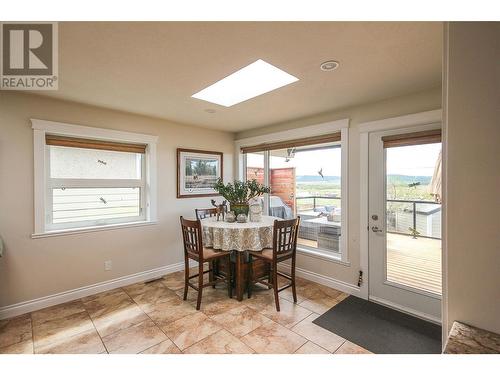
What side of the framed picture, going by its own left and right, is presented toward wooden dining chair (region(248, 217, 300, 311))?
front

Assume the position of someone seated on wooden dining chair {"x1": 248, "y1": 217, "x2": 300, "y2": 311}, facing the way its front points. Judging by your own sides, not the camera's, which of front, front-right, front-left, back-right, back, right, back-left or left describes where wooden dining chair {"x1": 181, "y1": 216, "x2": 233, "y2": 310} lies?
front-left

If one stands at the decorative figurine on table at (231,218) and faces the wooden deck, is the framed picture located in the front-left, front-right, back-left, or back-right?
back-left

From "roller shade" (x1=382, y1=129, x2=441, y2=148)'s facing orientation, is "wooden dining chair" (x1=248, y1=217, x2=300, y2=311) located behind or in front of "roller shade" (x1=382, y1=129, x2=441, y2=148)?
in front

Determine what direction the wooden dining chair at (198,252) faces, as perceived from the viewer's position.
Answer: facing away from the viewer and to the right of the viewer

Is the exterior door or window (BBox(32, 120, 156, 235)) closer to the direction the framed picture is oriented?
the exterior door

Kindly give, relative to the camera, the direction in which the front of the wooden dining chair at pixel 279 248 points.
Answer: facing away from the viewer and to the left of the viewer

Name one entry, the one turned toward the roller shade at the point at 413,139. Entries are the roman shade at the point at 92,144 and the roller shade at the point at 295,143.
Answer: the roman shade at the point at 92,144

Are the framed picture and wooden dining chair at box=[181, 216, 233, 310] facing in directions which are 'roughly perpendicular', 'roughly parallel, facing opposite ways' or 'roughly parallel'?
roughly perpendicular

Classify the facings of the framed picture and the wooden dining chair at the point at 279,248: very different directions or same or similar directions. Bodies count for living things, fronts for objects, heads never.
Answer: very different directions

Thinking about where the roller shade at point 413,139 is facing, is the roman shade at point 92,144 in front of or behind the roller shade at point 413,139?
in front

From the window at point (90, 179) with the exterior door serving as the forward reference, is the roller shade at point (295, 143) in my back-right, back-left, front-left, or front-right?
front-left

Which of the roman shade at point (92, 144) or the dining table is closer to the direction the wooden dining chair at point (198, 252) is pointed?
the dining table

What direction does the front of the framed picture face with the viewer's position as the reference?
facing the viewer and to the right of the viewer

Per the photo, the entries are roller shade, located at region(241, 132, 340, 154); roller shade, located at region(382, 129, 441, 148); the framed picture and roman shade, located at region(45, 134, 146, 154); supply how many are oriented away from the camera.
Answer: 0

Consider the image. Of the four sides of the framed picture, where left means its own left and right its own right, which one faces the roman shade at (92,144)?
right

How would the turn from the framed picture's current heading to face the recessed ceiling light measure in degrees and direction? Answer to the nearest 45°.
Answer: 0° — it already faces it

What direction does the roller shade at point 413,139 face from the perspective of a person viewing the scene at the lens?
facing the viewer and to the left of the viewer
